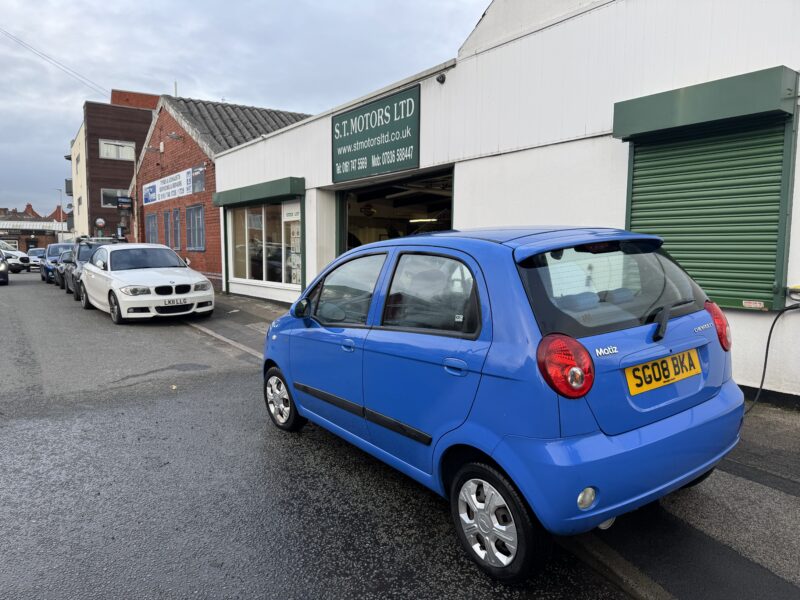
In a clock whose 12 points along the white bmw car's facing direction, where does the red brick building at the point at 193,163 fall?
The red brick building is roughly at 8 o'clock from the white bmw car.

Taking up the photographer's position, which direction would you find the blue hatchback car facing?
facing away from the viewer and to the left of the viewer

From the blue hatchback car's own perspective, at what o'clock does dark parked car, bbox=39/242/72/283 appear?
The dark parked car is roughly at 12 o'clock from the blue hatchback car.

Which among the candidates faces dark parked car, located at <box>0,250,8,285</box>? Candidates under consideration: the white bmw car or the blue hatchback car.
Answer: the blue hatchback car

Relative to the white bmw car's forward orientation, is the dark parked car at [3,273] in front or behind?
behind

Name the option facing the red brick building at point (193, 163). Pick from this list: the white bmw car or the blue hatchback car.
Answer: the blue hatchback car

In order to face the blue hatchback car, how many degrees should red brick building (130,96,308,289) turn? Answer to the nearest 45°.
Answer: approximately 45° to its left

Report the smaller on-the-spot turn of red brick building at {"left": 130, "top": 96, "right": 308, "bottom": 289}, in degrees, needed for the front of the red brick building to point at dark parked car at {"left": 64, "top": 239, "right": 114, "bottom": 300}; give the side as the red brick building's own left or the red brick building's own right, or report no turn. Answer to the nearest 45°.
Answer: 0° — it already faces it

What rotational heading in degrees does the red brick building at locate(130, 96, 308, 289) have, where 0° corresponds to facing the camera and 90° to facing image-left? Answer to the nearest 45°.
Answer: approximately 45°

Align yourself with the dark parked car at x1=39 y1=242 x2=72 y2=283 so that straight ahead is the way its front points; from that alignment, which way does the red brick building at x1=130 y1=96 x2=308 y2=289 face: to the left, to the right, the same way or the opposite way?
to the right

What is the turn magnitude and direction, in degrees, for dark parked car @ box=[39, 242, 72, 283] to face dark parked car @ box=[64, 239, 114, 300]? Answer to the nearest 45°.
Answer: approximately 45° to its right

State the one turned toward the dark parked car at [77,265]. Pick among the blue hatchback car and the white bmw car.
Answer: the blue hatchback car

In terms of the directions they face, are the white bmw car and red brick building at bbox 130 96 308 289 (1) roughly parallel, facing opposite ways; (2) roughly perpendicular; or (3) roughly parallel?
roughly perpendicular
